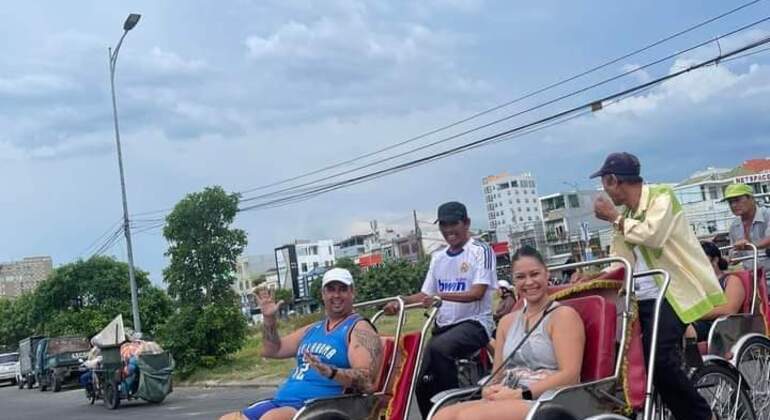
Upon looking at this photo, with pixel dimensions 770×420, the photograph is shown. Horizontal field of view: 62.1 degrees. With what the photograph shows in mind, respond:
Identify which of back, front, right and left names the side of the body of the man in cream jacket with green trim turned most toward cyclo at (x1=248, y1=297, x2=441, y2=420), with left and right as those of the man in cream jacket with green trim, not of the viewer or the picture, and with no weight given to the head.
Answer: front

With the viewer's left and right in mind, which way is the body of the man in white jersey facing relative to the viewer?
facing the viewer and to the left of the viewer

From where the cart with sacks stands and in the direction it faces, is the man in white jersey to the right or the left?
on its left

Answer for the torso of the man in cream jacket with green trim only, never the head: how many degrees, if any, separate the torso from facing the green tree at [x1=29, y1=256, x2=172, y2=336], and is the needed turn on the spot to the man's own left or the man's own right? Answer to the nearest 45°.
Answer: approximately 45° to the man's own right

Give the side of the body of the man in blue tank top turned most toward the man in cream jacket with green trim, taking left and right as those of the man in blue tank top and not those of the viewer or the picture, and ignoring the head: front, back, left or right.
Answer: left

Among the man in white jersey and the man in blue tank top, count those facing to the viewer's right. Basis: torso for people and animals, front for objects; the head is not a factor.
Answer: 0

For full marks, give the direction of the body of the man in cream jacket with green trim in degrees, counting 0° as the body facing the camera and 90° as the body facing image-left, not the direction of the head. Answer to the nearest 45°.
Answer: approximately 90°

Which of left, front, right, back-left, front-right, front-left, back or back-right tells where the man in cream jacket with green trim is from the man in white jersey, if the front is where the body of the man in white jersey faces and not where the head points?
left

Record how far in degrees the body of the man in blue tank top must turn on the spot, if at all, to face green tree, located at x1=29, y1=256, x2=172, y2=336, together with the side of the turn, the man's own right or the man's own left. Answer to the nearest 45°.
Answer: approximately 135° to the man's own right

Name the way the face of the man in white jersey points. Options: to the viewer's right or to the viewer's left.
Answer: to the viewer's left

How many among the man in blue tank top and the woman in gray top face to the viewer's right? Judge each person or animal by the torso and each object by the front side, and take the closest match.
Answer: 0

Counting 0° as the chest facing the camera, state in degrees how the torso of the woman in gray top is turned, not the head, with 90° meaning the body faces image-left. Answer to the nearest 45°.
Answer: approximately 45°
